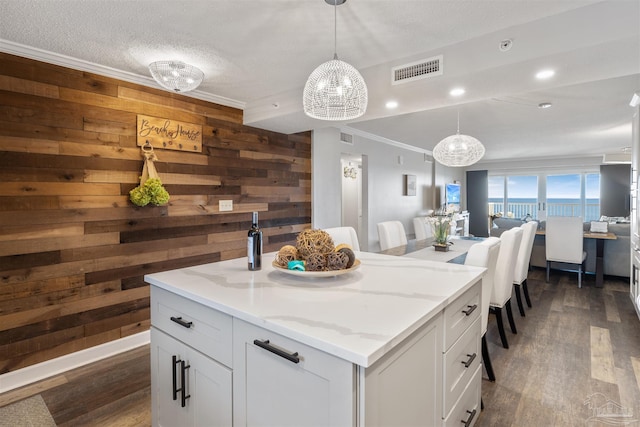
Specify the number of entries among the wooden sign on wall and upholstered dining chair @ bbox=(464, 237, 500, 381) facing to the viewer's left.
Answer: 1

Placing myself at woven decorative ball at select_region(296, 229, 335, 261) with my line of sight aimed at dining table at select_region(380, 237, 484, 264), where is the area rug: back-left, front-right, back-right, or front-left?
back-left

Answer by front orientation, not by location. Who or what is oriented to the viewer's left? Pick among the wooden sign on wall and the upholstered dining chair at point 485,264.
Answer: the upholstered dining chair

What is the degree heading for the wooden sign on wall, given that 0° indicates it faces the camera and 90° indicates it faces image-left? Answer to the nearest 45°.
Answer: approximately 315°

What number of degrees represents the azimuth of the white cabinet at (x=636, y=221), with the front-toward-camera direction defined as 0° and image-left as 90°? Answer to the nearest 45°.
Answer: approximately 90°

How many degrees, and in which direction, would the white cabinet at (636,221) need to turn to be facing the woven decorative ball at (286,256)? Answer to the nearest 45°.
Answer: approximately 90° to its left

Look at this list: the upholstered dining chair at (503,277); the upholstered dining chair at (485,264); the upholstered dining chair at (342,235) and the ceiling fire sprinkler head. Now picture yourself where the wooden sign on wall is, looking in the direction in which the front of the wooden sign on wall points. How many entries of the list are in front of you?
4

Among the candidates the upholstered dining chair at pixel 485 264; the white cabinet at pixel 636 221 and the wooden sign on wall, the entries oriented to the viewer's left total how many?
2

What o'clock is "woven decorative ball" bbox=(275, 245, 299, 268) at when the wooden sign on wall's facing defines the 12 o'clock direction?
The woven decorative ball is roughly at 1 o'clock from the wooden sign on wall.

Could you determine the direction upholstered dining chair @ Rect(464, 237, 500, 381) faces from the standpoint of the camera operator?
facing to the left of the viewer

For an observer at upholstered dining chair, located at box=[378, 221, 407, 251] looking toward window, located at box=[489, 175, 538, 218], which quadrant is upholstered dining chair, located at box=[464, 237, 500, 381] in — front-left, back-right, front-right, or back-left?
back-right
